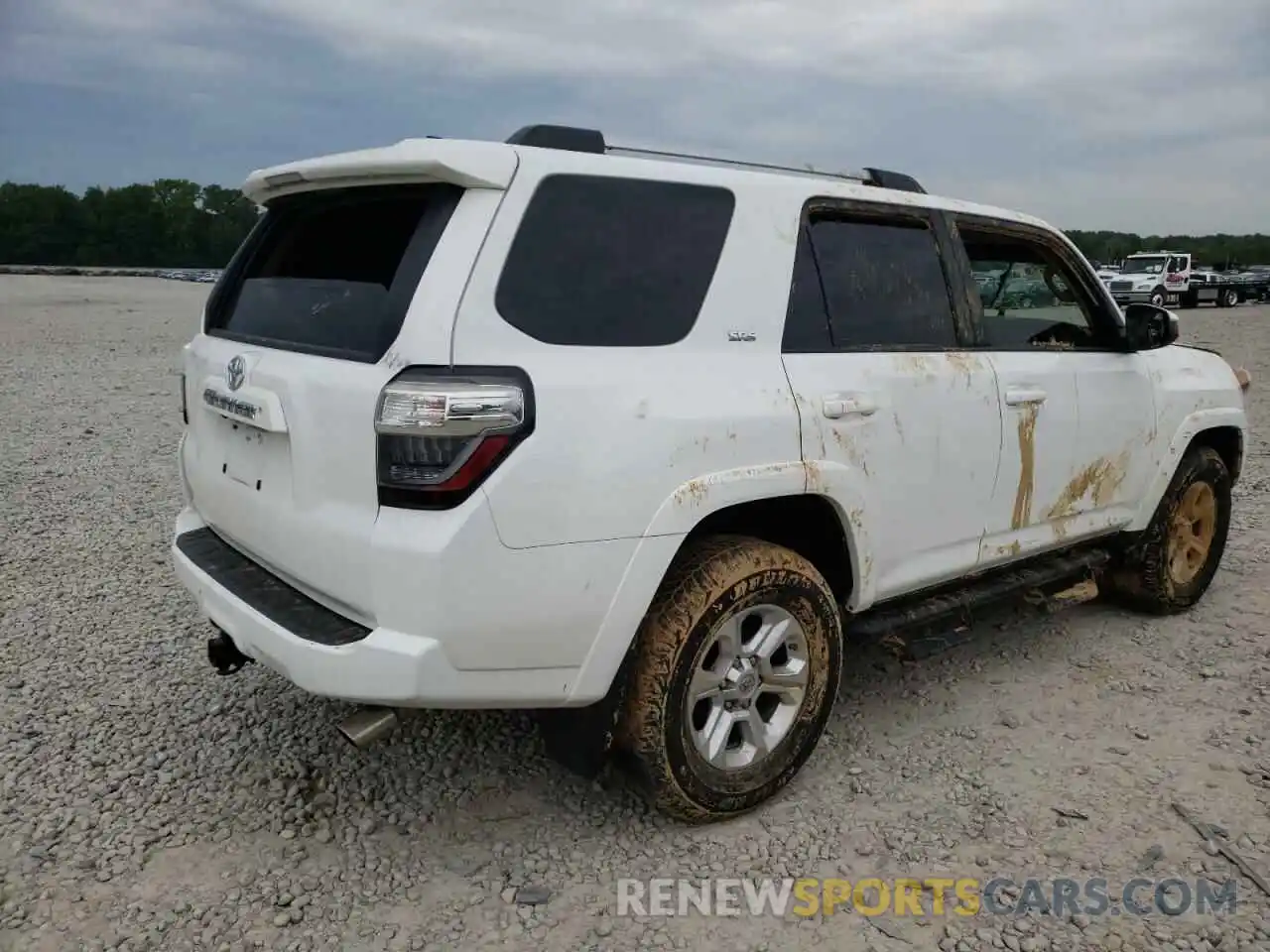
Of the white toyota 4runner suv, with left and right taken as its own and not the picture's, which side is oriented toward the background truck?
front

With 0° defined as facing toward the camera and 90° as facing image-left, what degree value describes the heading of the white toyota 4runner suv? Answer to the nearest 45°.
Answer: approximately 225°

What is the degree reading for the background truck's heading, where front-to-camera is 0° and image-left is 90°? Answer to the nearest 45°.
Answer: approximately 45°

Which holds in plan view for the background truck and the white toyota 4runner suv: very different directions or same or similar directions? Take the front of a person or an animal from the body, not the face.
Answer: very different directions

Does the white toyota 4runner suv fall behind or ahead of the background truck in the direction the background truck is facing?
ahead
